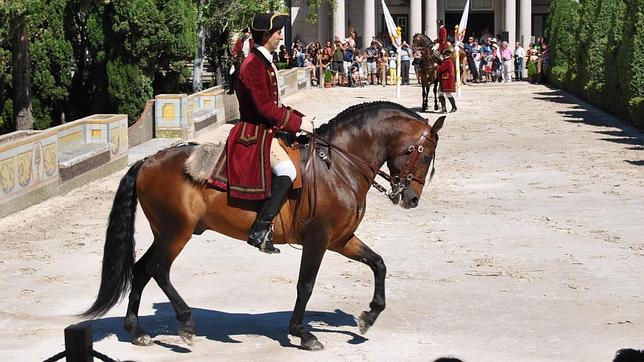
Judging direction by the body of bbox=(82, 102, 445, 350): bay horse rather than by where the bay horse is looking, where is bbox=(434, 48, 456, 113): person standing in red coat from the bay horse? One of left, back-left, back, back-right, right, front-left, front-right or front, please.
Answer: left

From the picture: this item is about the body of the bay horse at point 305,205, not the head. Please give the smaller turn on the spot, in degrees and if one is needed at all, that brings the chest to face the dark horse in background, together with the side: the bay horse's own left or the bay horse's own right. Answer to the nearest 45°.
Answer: approximately 90° to the bay horse's own left

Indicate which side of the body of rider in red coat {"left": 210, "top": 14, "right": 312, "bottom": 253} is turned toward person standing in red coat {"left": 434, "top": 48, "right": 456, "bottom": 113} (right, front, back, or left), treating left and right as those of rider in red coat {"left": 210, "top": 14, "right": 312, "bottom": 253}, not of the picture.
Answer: left

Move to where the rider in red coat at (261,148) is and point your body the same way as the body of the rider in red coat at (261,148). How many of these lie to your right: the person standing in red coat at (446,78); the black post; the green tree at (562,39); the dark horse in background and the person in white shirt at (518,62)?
1

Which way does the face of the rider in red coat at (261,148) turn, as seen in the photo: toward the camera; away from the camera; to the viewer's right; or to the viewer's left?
to the viewer's right

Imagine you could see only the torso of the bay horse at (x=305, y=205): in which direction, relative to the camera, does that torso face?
to the viewer's right

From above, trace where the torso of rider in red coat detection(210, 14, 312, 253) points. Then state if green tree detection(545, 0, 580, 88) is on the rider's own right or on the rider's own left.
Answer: on the rider's own left

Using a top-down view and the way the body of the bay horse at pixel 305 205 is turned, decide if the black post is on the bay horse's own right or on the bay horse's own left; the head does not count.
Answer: on the bay horse's own right

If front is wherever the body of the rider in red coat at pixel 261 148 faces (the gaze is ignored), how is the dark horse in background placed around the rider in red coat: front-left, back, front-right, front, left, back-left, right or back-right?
left

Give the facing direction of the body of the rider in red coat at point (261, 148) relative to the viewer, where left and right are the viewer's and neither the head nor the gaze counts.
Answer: facing to the right of the viewer

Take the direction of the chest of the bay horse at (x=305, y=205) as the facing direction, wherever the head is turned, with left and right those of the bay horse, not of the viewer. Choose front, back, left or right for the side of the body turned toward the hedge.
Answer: left
